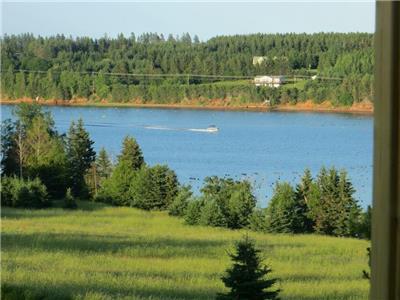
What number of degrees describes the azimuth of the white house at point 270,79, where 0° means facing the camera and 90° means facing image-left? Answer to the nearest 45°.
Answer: approximately 0°

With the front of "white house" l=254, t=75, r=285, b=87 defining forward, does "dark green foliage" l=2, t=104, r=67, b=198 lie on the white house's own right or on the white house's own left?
on the white house's own right

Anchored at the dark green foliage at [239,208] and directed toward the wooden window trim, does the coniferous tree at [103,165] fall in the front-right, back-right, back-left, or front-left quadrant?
back-right

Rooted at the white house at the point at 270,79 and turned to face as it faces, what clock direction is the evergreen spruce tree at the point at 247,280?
The evergreen spruce tree is roughly at 12 o'clock from the white house.
